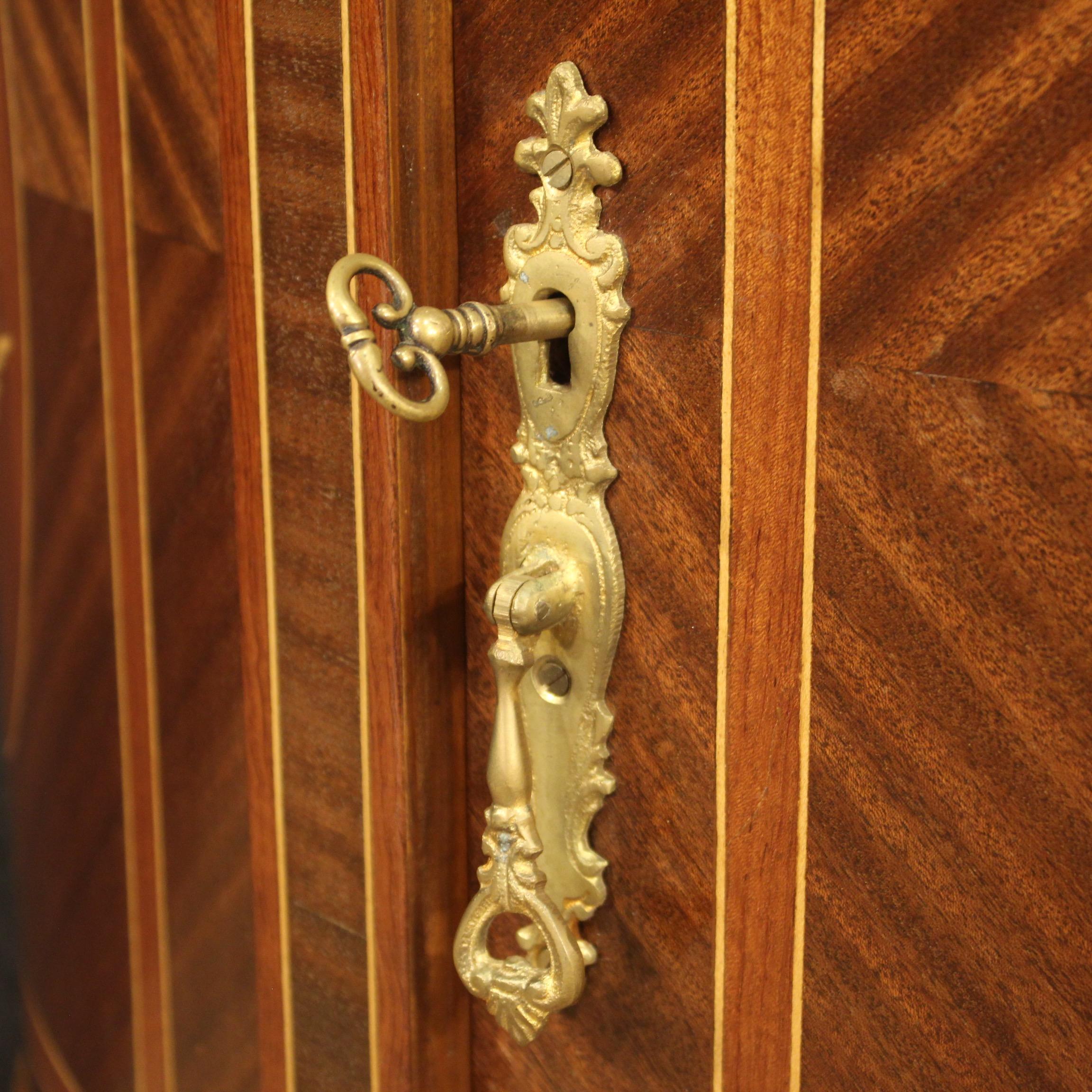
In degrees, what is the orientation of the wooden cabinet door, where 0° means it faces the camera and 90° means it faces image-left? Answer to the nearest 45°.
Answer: approximately 45°
